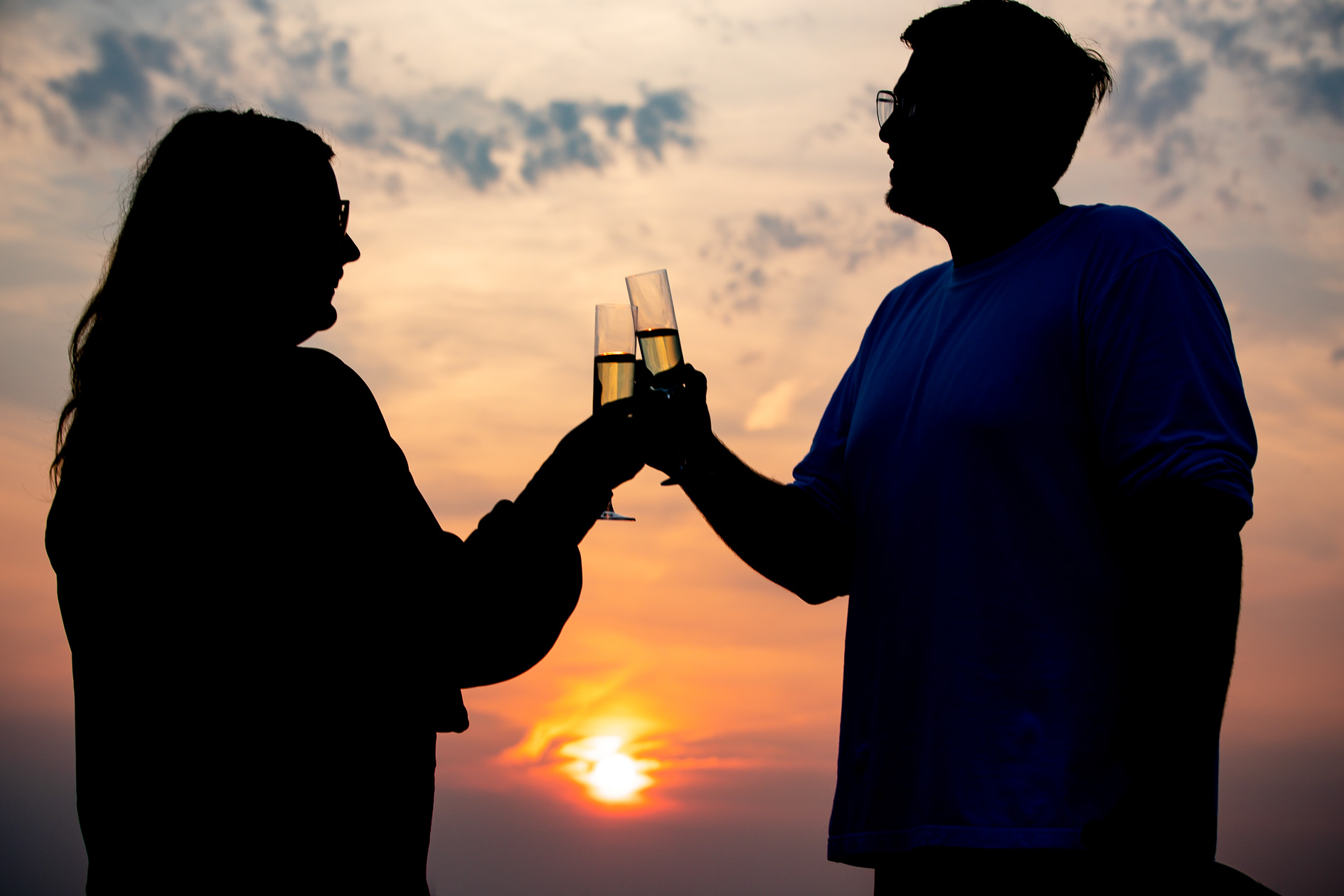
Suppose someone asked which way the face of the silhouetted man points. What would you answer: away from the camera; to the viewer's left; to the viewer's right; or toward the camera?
to the viewer's left

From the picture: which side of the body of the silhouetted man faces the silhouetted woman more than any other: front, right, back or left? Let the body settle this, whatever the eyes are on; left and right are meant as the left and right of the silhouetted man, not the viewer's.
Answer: front

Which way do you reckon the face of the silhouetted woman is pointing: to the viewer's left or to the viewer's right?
to the viewer's right

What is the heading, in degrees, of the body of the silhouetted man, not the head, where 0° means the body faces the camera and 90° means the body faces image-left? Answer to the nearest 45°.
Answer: approximately 45°
